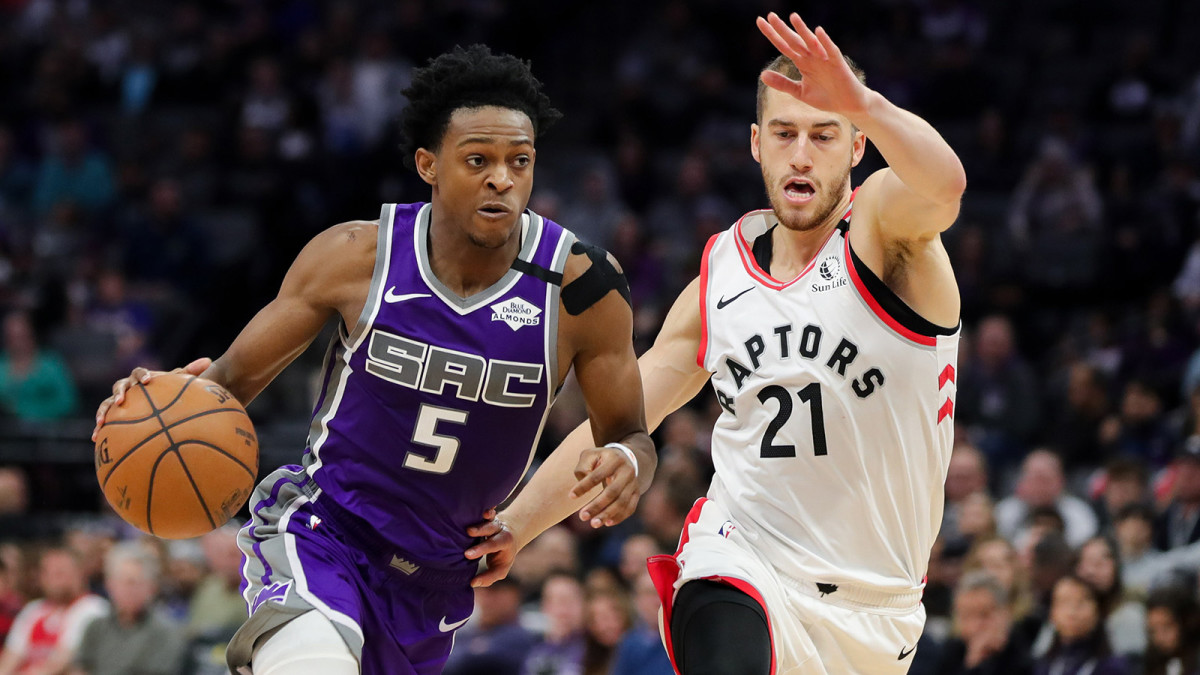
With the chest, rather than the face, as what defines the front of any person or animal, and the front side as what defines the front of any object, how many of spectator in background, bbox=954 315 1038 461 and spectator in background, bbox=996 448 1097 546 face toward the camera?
2

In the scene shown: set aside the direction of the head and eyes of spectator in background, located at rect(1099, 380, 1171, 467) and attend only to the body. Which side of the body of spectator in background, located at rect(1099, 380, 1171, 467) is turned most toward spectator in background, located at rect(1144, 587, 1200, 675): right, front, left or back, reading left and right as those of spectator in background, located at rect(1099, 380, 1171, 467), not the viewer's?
front

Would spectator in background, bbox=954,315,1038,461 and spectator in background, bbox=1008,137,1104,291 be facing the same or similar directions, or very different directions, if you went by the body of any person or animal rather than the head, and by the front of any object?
same or similar directions

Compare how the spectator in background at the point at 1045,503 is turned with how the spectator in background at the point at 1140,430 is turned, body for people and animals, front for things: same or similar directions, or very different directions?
same or similar directions

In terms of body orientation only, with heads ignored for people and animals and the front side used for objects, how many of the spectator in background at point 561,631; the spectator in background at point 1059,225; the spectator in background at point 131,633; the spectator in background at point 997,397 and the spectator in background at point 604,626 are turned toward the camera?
5

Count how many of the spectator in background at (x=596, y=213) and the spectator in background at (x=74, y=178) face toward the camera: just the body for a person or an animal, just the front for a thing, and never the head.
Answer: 2

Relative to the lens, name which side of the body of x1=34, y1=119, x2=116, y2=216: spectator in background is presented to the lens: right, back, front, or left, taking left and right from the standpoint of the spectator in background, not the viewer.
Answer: front

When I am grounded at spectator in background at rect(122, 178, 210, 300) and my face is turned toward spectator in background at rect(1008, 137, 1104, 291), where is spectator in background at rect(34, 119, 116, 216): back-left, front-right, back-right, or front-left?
back-left

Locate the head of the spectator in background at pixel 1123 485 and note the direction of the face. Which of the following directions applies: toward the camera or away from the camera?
toward the camera

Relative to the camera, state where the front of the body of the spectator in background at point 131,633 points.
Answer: toward the camera

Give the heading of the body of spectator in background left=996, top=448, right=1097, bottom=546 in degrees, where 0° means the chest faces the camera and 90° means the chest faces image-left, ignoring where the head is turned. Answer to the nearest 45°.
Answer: approximately 0°

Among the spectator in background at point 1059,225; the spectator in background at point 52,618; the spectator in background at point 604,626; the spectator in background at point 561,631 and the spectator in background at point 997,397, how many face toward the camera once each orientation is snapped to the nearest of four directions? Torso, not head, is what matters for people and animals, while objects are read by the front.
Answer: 5

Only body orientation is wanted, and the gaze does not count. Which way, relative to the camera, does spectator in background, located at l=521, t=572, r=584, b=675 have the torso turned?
toward the camera

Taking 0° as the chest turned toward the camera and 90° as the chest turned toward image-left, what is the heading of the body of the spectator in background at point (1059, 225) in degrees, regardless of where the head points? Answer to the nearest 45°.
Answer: approximately 0°

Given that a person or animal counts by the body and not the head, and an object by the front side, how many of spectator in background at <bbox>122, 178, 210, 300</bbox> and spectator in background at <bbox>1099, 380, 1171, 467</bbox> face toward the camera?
2
